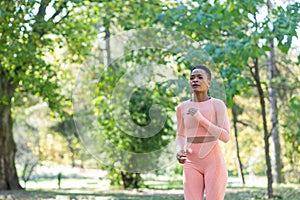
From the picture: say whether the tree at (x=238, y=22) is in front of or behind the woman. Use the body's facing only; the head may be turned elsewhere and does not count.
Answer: behind

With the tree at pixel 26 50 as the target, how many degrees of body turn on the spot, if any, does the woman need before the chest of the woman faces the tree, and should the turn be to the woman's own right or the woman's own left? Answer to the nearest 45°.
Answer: approximately 90° to the woman's own right

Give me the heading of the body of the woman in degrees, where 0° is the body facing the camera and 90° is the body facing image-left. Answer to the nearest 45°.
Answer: approximately 45°
